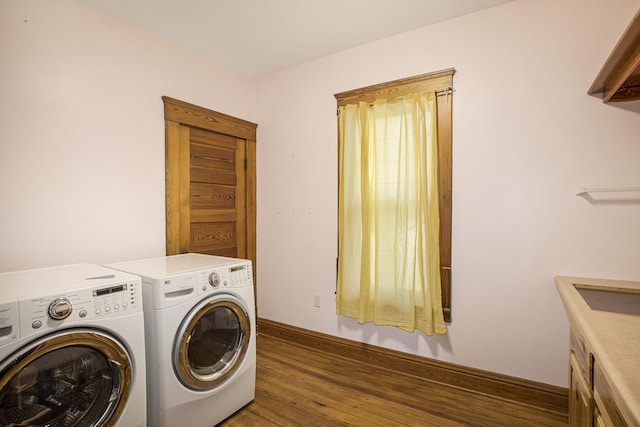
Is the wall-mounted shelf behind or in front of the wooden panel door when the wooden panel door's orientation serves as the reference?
in front

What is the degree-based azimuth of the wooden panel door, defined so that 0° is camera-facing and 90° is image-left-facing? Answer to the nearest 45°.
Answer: approximately 315°

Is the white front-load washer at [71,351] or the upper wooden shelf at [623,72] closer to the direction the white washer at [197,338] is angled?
the upper wooden shelf

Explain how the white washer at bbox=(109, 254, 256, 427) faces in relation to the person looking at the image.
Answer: facing the viewer and to the right of the viewer

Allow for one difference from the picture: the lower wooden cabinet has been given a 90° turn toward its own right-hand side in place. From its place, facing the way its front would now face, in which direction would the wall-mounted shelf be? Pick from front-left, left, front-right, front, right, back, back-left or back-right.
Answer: front

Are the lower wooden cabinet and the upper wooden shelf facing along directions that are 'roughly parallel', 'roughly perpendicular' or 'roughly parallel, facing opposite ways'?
roughly parallel

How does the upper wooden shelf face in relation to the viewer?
to the viewer's left

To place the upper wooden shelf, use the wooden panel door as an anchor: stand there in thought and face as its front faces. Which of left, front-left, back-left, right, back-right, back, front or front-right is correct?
front

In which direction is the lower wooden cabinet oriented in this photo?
to the viewer's left

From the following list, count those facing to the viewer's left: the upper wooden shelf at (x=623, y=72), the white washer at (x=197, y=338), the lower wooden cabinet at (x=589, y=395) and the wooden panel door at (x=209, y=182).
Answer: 2
